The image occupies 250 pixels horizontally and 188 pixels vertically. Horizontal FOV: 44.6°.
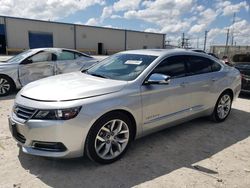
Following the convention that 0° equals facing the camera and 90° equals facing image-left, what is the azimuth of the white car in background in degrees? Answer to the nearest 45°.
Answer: approximately 45°

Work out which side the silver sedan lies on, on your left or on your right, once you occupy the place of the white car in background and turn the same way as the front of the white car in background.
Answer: on your left

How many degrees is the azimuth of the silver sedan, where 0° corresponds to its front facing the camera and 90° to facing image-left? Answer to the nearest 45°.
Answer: approximately 45°

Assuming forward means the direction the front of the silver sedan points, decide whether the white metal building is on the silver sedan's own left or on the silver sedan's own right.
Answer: on the silver sedan's own right

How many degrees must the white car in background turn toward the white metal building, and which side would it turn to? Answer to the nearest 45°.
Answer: approximately 135° to its right

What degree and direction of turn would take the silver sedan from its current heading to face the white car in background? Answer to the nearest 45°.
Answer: approximately 90° to its right
